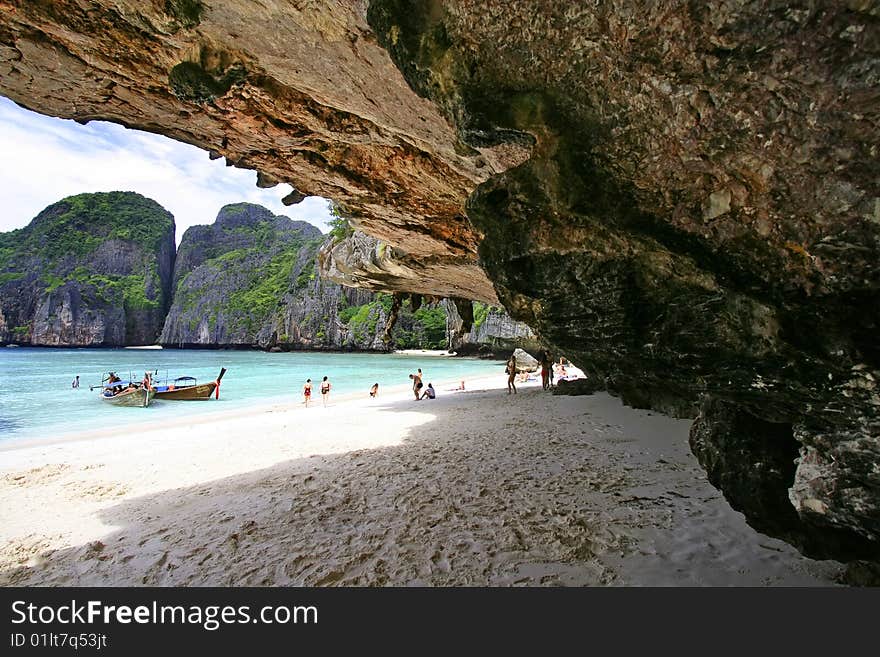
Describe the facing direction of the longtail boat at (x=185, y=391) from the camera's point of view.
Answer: facing to the right of the viewer

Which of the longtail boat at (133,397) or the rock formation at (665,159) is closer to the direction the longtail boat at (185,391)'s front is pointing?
the rock formation

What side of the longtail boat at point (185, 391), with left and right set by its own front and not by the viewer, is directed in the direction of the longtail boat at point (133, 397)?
back
